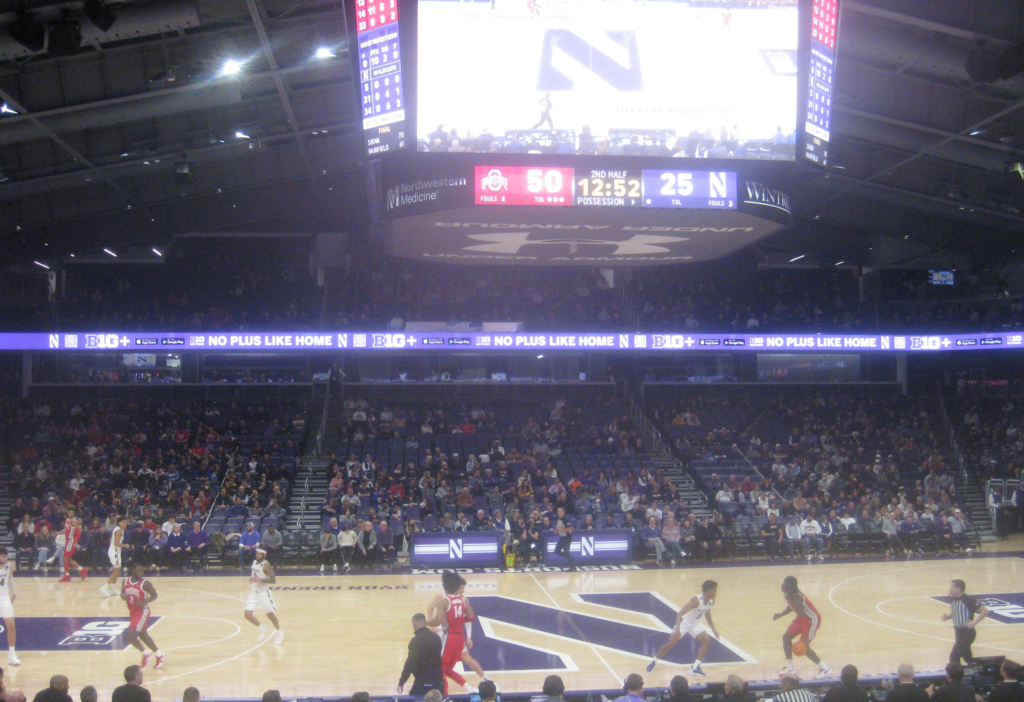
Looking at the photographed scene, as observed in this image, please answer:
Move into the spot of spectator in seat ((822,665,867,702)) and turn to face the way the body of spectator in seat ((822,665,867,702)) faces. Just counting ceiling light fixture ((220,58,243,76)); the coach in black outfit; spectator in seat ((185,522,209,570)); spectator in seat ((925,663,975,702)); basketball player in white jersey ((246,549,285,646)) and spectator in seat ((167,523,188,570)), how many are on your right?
1

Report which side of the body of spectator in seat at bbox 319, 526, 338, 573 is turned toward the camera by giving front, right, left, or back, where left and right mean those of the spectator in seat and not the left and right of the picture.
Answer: front

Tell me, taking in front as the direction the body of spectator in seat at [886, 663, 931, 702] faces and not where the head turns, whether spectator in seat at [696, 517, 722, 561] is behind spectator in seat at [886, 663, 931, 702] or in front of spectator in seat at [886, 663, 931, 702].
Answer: in front

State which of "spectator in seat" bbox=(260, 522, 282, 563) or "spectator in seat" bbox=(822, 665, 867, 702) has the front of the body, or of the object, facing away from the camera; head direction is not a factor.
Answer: "spectator in seat" bbox=(822, 665, 867, 702)

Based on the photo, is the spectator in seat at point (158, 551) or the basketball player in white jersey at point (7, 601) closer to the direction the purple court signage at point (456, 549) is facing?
the basketball player in white jersey

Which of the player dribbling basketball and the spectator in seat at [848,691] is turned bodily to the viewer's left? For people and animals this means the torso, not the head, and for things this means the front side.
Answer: the player dribbling basketball

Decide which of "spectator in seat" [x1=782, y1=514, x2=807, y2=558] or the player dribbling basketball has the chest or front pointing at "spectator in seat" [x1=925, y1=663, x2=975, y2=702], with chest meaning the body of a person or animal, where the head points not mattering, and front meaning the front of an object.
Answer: "spectator in seat" [x1=782, y1=514, x2=807, y2=558]

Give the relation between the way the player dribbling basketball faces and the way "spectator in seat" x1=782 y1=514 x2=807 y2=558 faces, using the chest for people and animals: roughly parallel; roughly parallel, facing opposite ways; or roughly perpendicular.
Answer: roughly perpendicular

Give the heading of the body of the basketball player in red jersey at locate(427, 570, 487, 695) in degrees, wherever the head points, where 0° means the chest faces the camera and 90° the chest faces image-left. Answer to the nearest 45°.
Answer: approximately 135°

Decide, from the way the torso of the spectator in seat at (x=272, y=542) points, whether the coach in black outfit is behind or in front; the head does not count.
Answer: in front

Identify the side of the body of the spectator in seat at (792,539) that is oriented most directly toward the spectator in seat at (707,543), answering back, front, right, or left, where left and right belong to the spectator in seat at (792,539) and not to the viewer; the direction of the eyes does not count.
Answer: right

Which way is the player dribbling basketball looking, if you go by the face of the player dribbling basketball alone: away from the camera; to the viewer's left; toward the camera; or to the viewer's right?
to the viewer's left

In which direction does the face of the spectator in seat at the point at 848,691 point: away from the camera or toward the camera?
away from the camera

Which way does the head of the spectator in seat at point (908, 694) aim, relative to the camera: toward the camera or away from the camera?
away from the camera

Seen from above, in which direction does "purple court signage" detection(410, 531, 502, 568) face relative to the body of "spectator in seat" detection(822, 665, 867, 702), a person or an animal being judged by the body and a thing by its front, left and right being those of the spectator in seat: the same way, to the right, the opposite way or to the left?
the opposite way

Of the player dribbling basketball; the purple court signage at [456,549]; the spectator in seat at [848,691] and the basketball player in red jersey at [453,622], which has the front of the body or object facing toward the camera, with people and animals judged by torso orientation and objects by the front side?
the purple court signage

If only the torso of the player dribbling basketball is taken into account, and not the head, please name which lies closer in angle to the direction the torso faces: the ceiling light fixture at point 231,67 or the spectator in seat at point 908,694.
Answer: the ceiling light fixture

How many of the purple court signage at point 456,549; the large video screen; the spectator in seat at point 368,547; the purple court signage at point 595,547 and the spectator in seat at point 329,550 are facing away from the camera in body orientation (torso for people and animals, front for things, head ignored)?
0

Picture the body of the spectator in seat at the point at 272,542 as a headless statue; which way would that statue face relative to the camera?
toward the camera

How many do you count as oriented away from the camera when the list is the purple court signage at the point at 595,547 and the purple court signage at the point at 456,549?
0
